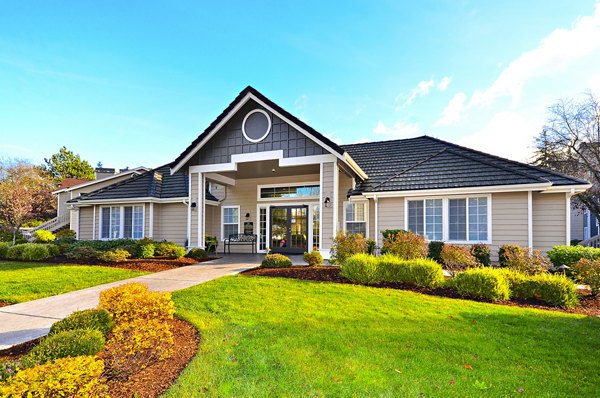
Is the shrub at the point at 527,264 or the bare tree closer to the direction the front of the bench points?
the shrub

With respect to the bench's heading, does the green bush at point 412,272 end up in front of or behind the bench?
in front

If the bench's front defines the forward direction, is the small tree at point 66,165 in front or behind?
behind

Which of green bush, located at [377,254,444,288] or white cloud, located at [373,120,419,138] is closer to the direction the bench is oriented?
the green bush

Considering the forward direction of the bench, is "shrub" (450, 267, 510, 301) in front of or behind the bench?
in front

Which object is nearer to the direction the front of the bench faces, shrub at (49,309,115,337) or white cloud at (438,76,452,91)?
the shrub

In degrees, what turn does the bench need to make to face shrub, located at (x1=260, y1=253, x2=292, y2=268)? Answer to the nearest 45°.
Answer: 0° — it already faces it

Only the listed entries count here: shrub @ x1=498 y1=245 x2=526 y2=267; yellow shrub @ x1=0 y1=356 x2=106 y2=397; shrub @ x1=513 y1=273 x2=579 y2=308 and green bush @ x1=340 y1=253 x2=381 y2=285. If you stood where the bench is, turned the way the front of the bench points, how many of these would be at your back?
0

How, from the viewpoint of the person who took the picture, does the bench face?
facing the viewer

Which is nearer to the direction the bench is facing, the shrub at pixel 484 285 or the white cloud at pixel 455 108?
the shrub

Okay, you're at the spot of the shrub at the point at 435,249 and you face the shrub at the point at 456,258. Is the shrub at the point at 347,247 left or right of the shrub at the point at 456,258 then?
right
